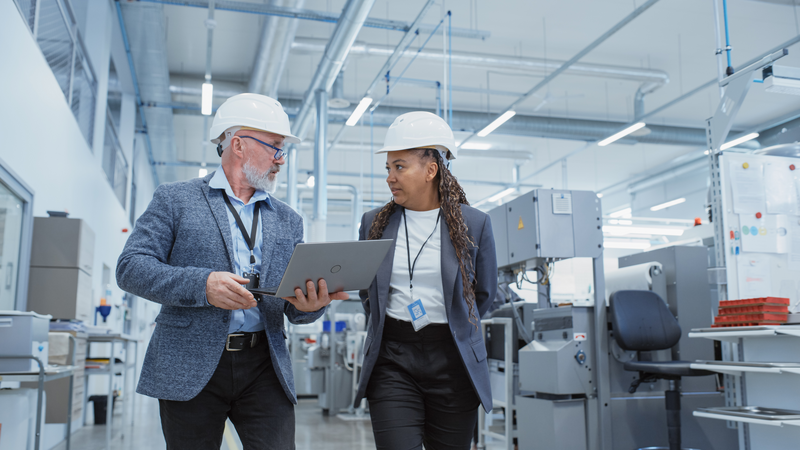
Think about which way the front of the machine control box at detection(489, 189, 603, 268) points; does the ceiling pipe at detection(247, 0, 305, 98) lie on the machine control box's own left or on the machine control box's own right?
on the machine control box's own right

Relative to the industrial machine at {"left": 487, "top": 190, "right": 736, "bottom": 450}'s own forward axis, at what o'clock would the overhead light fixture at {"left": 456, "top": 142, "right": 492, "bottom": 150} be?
The overhead light fixture is roughly at 4 o'clock from the industrial machine.

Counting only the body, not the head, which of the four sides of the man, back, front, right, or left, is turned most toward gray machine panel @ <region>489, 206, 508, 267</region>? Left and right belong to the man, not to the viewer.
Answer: left

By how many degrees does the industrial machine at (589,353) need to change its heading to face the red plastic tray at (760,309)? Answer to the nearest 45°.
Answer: approximately 90° to its left

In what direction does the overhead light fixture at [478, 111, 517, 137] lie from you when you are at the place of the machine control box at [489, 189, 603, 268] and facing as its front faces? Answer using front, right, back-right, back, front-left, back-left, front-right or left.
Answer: back-right

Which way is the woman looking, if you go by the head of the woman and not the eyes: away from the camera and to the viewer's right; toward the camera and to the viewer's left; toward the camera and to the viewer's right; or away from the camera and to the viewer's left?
toward the camera and to the viewer's left

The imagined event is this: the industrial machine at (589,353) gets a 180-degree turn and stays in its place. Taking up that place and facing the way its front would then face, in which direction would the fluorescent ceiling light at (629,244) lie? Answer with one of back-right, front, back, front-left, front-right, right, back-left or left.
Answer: front-left

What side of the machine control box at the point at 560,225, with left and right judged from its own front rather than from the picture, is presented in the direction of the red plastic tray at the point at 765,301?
left

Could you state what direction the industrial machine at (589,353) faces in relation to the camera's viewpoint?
facing the viewer and to the left of the viewer

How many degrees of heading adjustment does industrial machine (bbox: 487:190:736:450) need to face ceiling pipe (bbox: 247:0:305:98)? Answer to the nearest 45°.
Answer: approximately 90° to its right

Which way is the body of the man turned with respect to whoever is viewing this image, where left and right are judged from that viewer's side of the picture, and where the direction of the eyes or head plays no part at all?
facing the viewer and to the right of the viewer

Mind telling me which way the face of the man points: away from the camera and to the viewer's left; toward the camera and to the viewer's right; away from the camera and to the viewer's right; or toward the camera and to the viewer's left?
toward the camera and to the viewer's right

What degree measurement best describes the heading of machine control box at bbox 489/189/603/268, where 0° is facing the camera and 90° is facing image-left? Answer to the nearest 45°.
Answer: approximately 45°

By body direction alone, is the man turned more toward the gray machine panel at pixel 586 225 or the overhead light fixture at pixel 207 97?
the gray machine panel

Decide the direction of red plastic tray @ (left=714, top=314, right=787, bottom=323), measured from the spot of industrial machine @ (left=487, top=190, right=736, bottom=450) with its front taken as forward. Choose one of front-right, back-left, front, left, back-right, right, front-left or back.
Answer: left

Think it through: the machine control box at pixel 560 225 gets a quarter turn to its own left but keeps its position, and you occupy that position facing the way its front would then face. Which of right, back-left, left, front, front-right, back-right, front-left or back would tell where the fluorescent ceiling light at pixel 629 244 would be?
back-left

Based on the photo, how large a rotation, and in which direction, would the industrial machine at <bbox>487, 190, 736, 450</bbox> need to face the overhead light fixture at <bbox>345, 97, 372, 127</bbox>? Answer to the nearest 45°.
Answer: approximately 90° to its right
